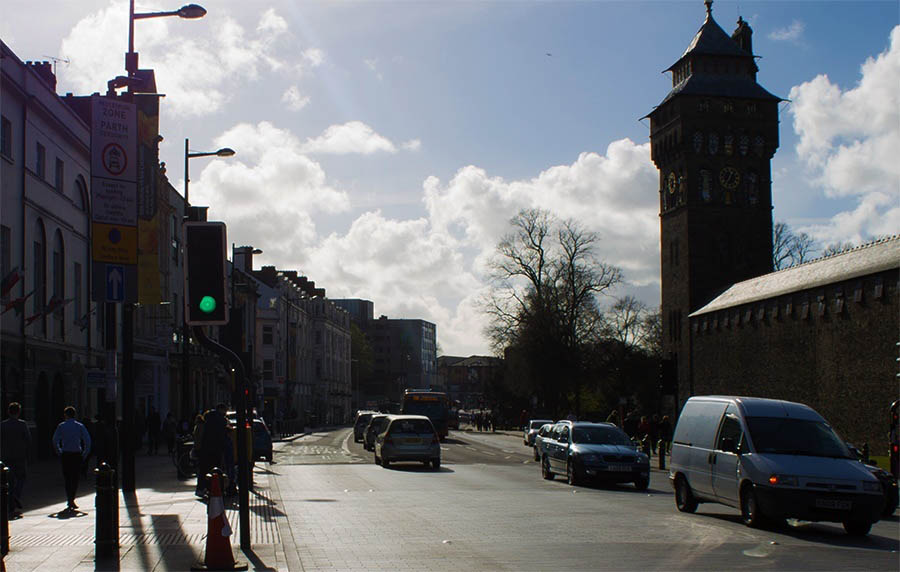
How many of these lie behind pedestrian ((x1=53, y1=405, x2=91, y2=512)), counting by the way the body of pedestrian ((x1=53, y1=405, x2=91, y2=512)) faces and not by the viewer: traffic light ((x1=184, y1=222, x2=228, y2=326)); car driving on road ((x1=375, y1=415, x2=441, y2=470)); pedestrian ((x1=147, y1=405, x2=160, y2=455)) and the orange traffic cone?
2

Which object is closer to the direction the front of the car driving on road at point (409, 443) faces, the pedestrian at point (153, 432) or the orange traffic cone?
the pedestrian

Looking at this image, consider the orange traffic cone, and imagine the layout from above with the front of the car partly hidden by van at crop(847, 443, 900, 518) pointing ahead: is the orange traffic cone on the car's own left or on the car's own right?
on the car's own right

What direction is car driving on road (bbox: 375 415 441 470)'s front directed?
away from the camera

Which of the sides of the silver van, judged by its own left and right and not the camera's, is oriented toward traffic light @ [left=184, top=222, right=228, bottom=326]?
right

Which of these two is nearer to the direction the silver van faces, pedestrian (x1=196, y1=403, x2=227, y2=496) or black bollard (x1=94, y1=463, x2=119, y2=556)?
the black bollard

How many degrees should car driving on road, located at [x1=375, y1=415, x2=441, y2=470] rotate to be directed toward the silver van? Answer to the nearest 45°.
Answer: approximately 180°

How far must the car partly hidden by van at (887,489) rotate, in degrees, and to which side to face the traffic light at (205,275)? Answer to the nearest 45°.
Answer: approximately 90° to its right
